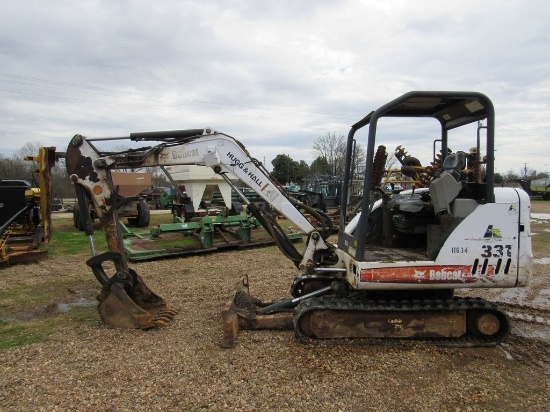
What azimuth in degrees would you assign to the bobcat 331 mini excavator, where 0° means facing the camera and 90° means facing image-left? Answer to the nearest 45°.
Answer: approximately 90°
